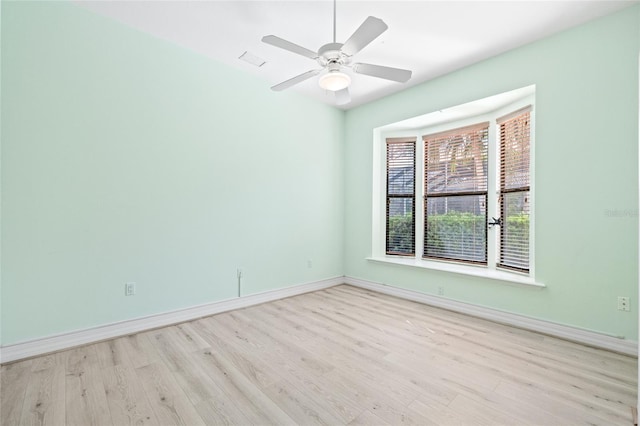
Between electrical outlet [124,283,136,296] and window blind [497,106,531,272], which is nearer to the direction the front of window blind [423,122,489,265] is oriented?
the electrical outlet

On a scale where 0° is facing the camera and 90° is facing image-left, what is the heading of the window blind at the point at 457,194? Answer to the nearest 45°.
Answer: approximately 45°

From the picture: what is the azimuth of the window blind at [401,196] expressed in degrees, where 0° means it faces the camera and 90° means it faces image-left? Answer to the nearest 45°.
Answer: approximately 0°

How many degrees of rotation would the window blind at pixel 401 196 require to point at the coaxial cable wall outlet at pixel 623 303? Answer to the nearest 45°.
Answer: approximately 45° to its left

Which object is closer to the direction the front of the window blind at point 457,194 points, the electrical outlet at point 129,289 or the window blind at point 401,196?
the electrical outlet

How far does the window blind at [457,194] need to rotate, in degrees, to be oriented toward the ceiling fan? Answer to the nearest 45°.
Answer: approximately 45° to its left

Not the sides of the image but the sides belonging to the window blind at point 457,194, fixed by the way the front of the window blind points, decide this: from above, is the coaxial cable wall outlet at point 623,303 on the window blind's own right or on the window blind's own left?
on the window blind's own left

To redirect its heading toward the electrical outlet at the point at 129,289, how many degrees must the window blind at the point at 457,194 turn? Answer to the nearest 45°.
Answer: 0° — it already faces it
